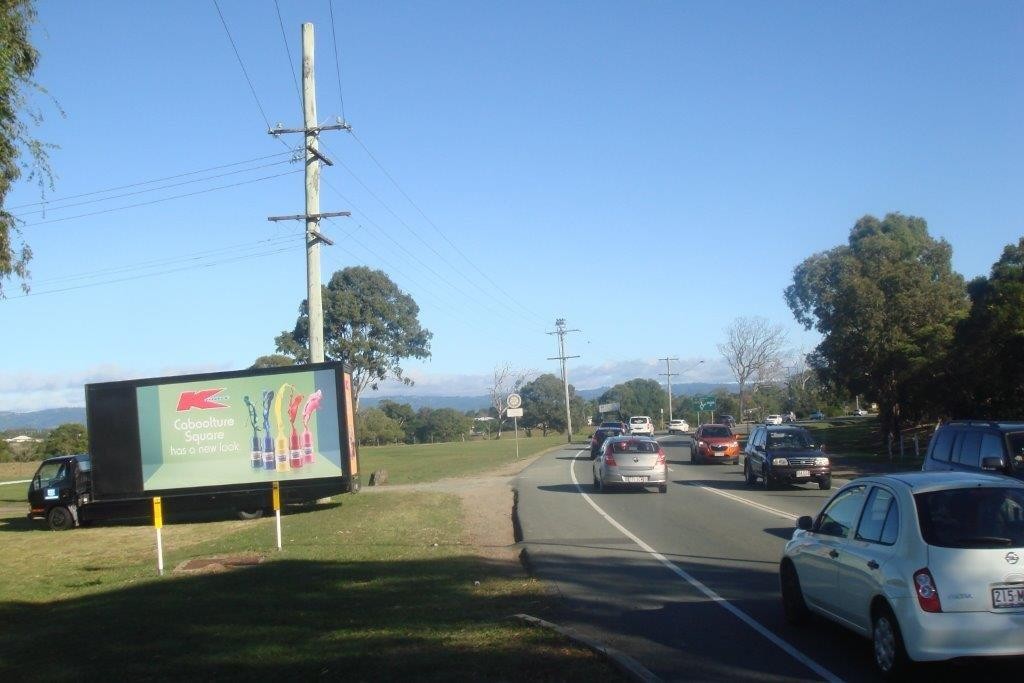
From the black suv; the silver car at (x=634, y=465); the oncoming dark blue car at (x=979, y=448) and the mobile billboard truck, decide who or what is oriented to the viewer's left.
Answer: the mobile billboard truck

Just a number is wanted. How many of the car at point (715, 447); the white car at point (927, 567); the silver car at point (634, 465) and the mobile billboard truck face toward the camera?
1

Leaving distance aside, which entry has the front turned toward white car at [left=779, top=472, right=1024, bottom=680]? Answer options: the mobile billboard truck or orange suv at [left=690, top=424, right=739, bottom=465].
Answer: the orange suv

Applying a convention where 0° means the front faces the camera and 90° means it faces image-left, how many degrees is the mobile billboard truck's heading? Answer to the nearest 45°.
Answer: approximately 90°

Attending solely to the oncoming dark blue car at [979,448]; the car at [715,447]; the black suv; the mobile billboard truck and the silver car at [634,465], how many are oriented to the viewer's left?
1

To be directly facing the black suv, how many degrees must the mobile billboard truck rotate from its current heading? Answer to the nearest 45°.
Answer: approximately 180°

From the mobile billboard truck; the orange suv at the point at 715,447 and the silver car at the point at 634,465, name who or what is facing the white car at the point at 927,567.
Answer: the orange suv

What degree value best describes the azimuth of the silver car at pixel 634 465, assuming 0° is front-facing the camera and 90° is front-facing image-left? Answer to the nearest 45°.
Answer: approximately 180°

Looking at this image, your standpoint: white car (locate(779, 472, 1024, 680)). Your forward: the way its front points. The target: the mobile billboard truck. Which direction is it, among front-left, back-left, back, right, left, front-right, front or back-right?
front

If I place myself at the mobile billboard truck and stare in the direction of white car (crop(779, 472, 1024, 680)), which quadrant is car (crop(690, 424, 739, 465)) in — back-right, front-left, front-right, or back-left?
back-left

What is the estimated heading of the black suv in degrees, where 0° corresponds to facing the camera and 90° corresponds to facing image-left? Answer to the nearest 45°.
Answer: approximately 315°

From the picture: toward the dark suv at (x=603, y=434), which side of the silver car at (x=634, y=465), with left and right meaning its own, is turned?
front

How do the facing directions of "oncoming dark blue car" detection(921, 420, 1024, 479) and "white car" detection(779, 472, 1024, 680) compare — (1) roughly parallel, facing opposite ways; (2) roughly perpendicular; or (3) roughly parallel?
roughly parallel, facing opposite ways

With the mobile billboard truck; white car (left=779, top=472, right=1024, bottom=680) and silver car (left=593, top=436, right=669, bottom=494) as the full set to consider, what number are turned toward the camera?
0
